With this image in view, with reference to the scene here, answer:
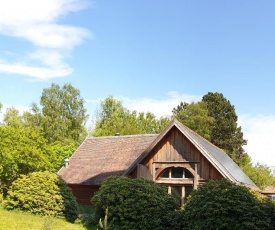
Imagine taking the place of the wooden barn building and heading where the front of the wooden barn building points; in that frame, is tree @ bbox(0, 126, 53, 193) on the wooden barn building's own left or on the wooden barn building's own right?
on the wooden barn building's own right

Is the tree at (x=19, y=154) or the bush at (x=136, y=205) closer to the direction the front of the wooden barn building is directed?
the bush

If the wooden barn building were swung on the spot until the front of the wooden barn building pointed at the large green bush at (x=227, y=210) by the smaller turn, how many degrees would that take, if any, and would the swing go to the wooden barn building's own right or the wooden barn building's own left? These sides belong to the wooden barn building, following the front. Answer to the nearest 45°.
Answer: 0° — it already faces it

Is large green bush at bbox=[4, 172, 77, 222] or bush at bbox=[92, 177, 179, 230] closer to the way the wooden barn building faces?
the bush

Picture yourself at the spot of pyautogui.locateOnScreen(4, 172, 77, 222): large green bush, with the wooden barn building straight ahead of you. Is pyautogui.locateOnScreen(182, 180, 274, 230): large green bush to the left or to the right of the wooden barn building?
right

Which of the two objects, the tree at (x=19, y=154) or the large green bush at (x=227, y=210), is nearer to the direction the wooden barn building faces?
the large green bush

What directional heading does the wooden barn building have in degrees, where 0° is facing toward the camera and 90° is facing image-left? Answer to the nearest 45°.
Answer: approximately 0°

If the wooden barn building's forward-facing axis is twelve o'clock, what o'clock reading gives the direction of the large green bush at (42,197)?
The large green bush is roughly at 2 o'clock from the wooden barn building.
